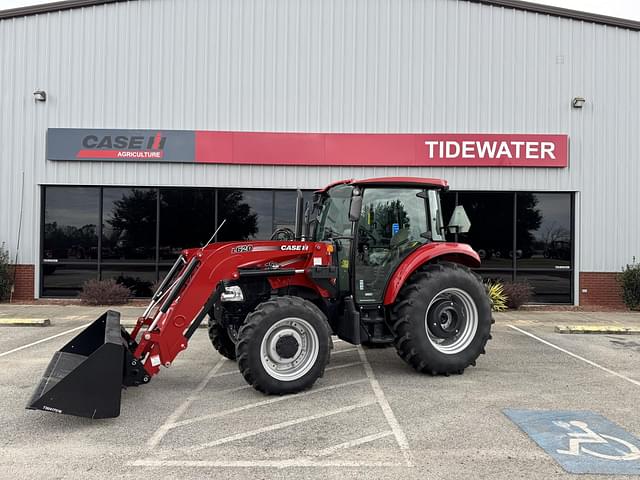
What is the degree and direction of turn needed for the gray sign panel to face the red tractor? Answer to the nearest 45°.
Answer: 0° — it already faces it

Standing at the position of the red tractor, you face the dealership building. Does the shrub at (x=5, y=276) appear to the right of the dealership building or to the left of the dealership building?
left

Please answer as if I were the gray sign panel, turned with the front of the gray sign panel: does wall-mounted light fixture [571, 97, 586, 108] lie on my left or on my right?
on my left

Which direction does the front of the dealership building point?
toward the camera

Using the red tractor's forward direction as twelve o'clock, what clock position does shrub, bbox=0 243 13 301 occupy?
The shrub is roughly at 3 o'clock from the red tractor.

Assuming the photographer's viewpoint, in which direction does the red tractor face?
facing the viewer and to the left of the viewer

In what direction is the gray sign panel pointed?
toward the camera

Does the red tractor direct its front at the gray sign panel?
no

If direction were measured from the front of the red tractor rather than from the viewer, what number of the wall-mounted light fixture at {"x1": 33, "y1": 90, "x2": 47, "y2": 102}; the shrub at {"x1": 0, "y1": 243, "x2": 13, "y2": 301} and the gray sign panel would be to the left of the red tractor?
0

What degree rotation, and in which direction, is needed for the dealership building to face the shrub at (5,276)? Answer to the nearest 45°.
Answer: approximately 90° to its right

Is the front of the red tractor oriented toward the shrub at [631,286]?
no

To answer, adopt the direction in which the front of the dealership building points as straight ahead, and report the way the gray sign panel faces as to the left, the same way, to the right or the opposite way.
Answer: the same way

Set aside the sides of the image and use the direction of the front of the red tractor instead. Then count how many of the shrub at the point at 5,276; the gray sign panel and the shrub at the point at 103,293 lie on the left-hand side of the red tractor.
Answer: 0

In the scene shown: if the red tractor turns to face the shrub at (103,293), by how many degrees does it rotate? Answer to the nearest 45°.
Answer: approximately 90° to its right

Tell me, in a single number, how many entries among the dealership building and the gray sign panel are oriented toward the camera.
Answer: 2
